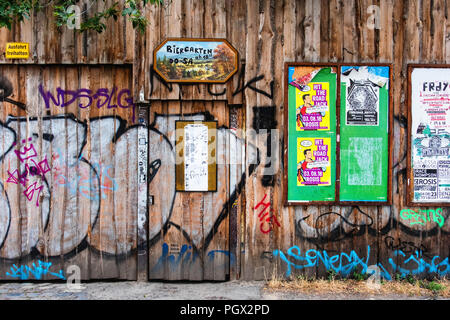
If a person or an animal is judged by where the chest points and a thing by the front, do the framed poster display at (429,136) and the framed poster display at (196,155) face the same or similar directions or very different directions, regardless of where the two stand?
same or similar directions

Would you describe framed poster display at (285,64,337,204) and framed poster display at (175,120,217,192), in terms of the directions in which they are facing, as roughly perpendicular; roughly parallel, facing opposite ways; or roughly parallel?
roughly parallel

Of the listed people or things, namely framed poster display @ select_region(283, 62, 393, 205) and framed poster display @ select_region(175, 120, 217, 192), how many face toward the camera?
2

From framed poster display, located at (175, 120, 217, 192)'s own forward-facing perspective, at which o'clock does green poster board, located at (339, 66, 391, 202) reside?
The green poster board is roughly at 9 o'clock from the framed poster display.

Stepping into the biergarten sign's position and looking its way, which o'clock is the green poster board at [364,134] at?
The green poster board is roughly at 9 o'clock from the biergarten sign.

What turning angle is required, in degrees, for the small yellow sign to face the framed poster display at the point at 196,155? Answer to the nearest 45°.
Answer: approximately 90° to its left

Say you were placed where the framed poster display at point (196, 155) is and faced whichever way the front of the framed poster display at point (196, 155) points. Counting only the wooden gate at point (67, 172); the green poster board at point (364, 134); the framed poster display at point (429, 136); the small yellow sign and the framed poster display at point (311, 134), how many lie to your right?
2

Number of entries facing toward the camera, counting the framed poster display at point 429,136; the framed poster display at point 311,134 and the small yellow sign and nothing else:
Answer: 3

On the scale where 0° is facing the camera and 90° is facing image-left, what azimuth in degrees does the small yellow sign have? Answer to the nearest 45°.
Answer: approximately 0°

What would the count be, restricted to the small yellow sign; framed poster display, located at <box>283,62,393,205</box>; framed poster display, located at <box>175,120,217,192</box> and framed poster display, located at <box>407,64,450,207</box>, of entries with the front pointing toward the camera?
4

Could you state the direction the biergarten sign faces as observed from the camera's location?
facing the viewer

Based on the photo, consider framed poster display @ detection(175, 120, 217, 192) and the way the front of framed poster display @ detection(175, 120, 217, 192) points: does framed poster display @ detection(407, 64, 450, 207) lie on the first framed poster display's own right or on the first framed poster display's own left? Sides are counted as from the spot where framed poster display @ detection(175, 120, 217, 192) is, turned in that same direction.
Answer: on the first framed poster display's own left

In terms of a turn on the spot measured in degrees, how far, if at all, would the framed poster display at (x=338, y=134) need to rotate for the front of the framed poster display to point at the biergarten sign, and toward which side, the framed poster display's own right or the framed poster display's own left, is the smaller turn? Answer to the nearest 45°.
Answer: approximately 90° to the framed poster display's own right

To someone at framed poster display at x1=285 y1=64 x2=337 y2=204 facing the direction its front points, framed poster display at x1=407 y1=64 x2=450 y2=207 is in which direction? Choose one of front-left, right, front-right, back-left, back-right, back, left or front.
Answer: left

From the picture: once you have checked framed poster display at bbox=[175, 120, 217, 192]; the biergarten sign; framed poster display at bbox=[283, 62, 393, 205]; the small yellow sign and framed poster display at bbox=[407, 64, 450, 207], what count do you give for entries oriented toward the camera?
5

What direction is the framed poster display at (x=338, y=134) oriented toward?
toward the camera

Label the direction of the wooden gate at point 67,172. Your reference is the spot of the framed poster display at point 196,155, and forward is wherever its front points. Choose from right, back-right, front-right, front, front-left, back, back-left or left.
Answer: right

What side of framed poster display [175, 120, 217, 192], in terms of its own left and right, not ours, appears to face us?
front

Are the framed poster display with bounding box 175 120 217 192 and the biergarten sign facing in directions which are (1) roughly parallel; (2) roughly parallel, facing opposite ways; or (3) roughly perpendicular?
roughly parallel

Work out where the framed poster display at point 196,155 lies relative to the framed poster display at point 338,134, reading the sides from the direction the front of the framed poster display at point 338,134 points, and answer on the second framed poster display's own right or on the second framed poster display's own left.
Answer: on the second framed poster display's own right

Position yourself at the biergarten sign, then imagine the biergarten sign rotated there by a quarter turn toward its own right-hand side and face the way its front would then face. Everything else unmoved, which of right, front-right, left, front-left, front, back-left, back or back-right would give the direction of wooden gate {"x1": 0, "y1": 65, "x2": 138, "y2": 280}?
front
